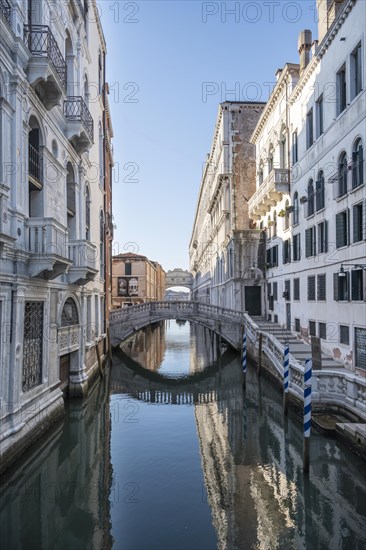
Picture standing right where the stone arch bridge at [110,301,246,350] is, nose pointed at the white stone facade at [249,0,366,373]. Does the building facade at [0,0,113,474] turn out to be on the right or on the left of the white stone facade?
right

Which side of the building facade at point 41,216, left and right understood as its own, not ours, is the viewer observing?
right

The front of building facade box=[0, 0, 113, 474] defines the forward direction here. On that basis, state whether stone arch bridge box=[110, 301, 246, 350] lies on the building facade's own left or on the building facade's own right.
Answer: on the building facade's own left

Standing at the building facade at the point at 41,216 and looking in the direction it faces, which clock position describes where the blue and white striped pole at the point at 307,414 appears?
The blue and white striped pole is roughly at 1 o'clock from the building facade.

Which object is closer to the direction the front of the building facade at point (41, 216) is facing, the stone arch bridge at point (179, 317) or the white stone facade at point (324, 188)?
the white stone facade
